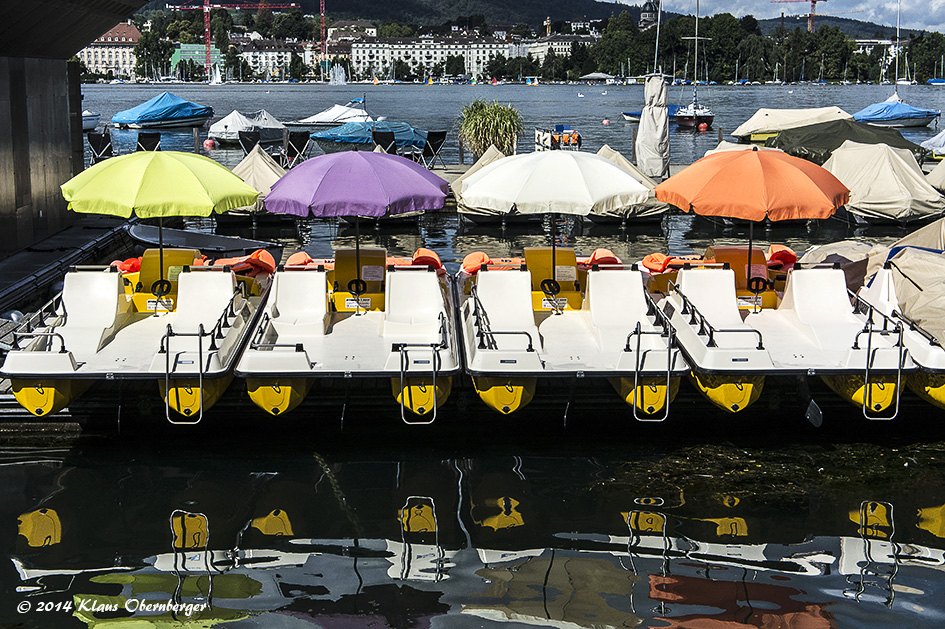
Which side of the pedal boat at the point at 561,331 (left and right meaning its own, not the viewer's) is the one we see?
back

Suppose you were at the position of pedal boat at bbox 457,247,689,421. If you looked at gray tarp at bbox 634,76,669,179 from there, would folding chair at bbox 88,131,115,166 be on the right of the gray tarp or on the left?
left

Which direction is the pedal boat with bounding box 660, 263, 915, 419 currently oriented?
away from the camera
